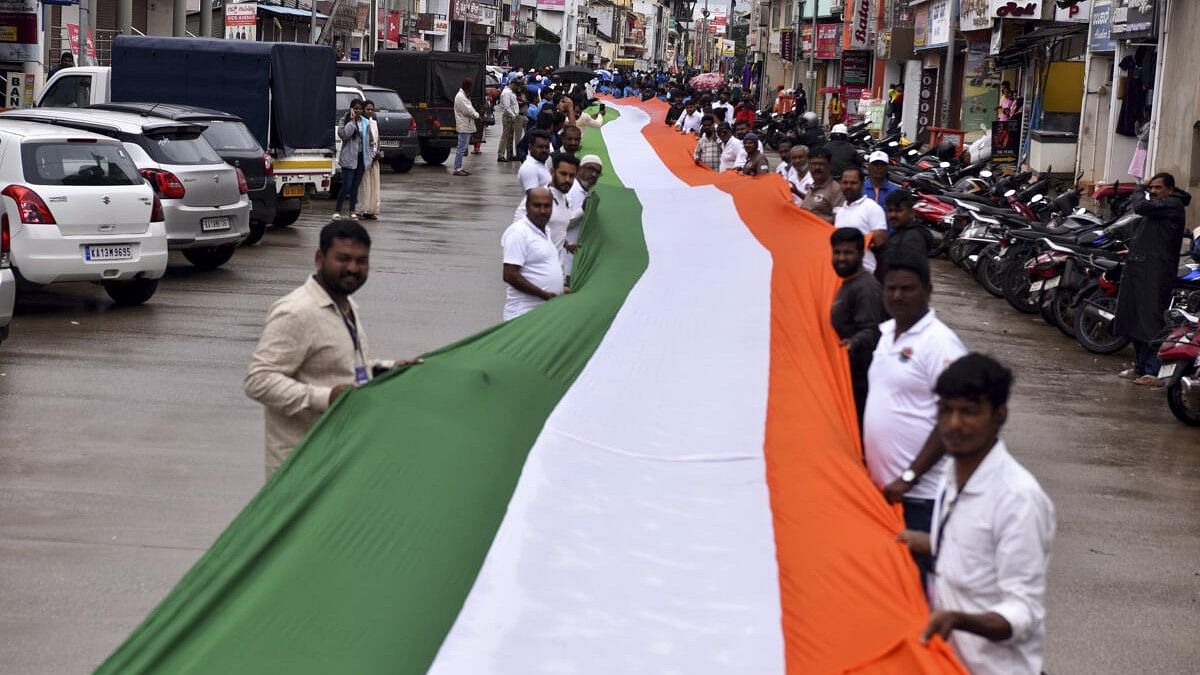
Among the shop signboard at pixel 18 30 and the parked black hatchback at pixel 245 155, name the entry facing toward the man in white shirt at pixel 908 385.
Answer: the shop signboard

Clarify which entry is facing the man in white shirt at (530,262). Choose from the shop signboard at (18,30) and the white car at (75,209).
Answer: the shop signboard

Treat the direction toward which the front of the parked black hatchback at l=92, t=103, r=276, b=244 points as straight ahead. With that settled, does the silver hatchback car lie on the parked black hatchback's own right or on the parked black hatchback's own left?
on the parked black hatchback's own left

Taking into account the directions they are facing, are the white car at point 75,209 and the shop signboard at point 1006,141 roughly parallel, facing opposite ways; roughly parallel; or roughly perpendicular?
roughly perpendicular

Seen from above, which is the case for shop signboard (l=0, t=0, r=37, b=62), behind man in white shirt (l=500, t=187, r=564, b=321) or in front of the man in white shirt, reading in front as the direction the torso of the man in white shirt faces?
behind

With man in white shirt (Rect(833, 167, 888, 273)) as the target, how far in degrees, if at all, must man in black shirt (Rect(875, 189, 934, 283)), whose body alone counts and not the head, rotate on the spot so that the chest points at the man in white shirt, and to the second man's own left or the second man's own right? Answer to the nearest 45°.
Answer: approximately 135° to the second man's own right
